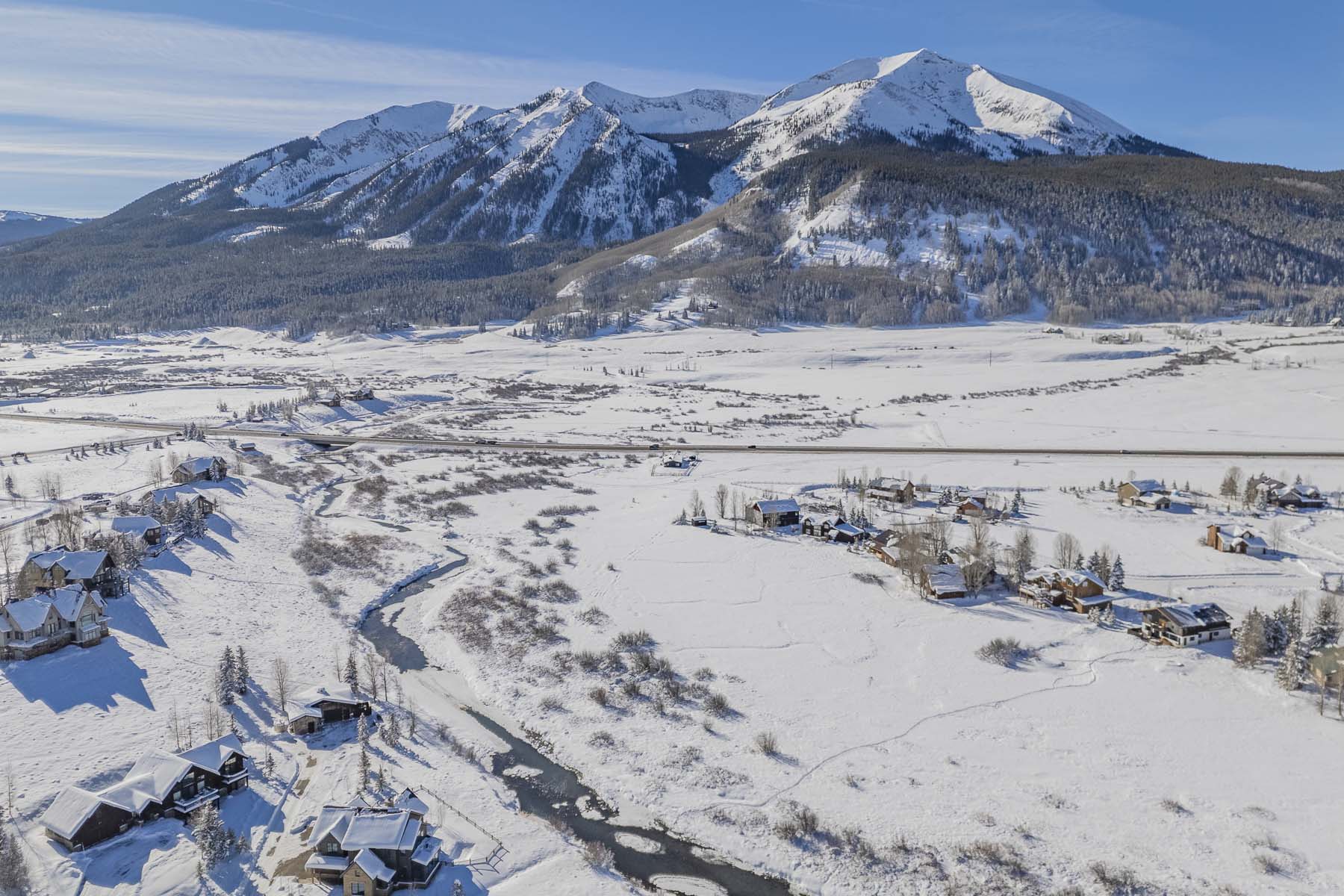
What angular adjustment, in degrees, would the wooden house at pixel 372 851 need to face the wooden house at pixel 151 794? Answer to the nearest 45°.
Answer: approximately 135° to its right

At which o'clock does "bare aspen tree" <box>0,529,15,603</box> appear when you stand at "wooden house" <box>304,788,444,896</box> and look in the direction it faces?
The bare aspen tree is roughly at 5 o'clock from the wooden house.

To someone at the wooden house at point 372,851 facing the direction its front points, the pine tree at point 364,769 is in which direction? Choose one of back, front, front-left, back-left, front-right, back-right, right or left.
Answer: back

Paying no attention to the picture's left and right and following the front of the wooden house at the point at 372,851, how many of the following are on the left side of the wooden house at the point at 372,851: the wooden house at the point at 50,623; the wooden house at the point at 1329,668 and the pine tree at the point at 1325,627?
2

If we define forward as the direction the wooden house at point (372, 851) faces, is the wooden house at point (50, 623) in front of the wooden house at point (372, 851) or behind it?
behind

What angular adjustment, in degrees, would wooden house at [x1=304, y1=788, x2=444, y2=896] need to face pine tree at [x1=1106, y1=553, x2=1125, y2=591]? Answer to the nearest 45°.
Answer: approximately 90° to its left

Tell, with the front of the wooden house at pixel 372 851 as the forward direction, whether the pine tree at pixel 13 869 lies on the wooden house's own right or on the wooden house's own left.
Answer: on the wooden house's own right

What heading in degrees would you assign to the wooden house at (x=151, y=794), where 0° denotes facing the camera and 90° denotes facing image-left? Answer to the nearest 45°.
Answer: approximately 315°

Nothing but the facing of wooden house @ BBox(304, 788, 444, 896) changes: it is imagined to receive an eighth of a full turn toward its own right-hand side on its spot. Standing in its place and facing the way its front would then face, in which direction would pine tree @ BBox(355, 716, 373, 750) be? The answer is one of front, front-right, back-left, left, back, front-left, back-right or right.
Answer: back-right

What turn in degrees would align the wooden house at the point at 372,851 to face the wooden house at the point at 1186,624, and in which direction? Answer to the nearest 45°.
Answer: approximately 90° to its left

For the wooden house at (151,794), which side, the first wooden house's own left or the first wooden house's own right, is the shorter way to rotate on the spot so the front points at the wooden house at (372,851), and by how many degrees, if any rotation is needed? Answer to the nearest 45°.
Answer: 0° — it already faces it

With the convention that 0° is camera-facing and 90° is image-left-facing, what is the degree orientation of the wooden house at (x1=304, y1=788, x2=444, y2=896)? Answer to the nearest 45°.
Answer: approximately 0°

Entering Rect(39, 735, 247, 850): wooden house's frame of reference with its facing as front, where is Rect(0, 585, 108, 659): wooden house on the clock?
Rect(0, 585, 108, 659): wooden house is roughly at 7 o'clock from Rect(39, 735, 247, 850): wooden house.

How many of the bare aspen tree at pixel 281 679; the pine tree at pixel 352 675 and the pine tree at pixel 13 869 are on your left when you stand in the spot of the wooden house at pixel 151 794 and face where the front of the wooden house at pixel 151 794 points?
2
